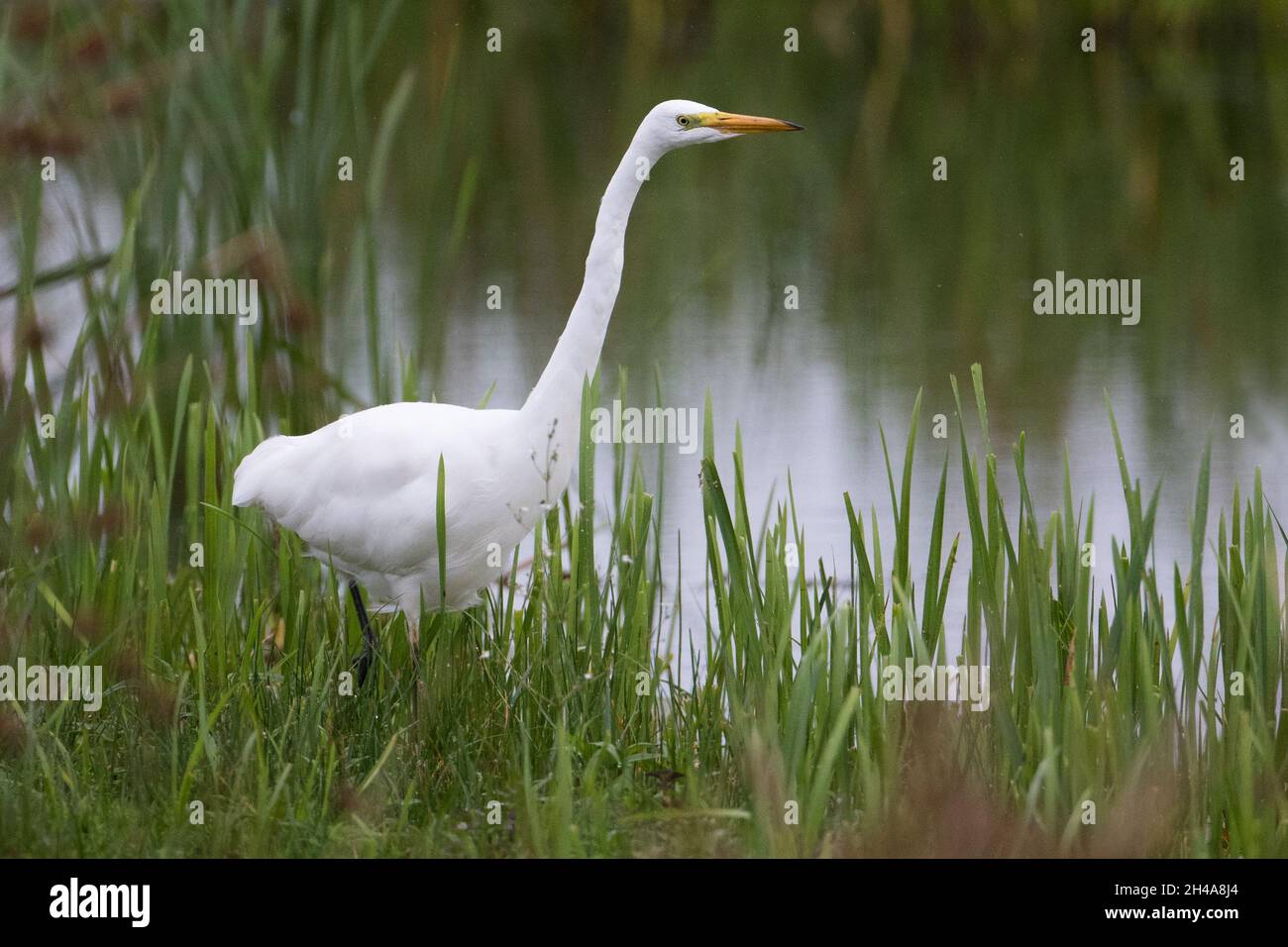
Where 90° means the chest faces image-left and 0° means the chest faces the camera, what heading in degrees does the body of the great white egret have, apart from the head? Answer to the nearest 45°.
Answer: approximately 270°
